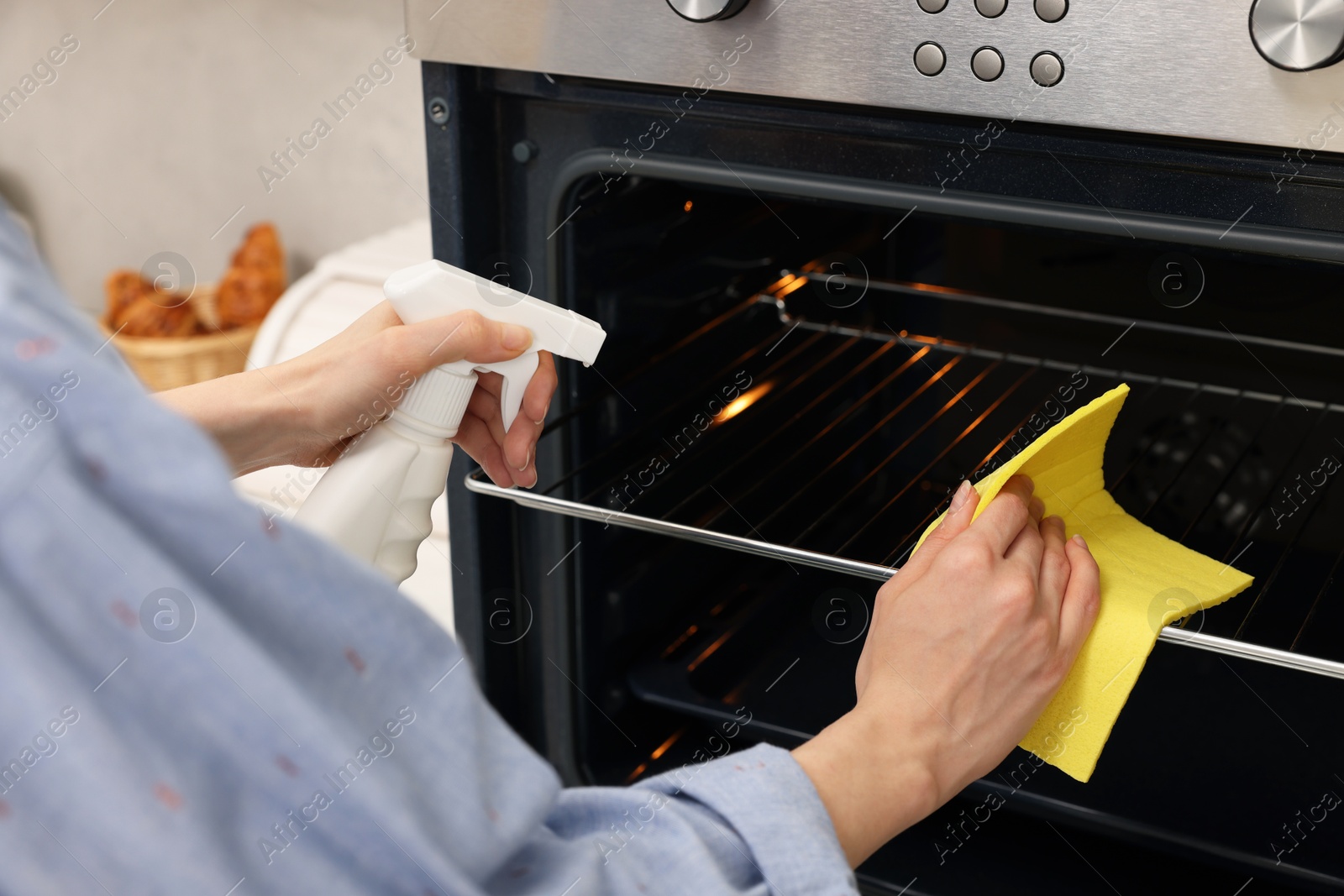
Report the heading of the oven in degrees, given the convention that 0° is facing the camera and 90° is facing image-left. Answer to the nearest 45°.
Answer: approximately 45°

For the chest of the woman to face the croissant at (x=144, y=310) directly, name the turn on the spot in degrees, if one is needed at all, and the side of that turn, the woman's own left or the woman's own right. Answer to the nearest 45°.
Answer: approximately 45° to the woman's own left

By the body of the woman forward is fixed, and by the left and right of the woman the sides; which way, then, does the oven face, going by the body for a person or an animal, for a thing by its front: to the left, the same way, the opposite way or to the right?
the opposite way

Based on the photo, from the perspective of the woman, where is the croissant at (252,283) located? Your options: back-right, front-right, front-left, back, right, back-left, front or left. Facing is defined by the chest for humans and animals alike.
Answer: front-left

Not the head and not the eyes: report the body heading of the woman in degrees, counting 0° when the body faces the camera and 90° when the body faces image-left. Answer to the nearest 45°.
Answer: approximately 225°

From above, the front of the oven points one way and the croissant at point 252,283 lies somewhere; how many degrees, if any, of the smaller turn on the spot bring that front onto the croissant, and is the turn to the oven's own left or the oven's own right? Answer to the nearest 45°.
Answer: approximately 90° to the oven's own right

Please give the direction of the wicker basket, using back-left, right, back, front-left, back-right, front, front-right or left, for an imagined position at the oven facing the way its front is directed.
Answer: right

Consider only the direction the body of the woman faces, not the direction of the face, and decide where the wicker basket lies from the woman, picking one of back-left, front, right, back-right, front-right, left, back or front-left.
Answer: front-left
